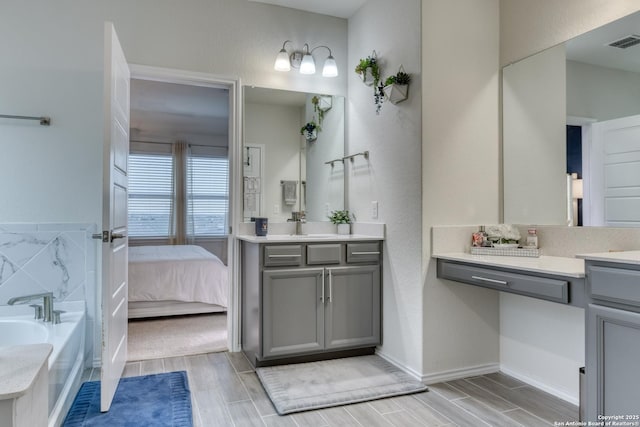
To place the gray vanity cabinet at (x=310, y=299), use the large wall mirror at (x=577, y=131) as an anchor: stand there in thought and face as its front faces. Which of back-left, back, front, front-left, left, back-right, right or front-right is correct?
front-right

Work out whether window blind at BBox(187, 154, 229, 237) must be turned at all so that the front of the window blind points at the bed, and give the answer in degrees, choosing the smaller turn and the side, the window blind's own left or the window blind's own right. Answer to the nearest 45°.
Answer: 0° — it already faces it

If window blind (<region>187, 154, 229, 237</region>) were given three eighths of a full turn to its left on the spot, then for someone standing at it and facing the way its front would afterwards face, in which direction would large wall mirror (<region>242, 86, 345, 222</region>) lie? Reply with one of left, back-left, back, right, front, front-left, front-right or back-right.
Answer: back-right

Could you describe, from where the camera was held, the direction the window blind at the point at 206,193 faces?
facing the viewer

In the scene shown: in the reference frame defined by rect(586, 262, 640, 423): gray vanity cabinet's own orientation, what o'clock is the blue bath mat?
The blue bath mat is roughly at 1 o'clock from the gray vanity cabinet.

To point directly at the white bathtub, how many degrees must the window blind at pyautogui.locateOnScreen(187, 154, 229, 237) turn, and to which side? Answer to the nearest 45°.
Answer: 0° — it already faces it

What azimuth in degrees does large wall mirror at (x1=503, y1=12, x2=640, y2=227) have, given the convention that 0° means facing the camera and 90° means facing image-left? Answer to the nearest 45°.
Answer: approximately 45°

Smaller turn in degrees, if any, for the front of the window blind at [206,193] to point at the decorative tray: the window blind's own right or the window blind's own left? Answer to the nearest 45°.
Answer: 0° — it already faces it

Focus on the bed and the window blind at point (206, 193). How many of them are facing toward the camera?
1

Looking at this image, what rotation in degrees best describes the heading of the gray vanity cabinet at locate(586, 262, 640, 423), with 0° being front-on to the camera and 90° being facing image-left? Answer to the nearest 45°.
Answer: approximately 45°

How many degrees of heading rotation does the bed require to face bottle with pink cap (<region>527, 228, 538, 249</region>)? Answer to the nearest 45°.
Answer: approximately 45° to its right

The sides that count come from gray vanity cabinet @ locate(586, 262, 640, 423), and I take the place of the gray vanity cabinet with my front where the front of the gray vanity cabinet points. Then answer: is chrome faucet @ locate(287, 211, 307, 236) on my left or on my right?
on my right

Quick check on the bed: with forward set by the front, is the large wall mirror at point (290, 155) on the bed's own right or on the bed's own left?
on the bed's own right

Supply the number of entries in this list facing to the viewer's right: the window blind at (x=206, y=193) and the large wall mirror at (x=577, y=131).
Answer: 0

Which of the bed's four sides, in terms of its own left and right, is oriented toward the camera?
right
